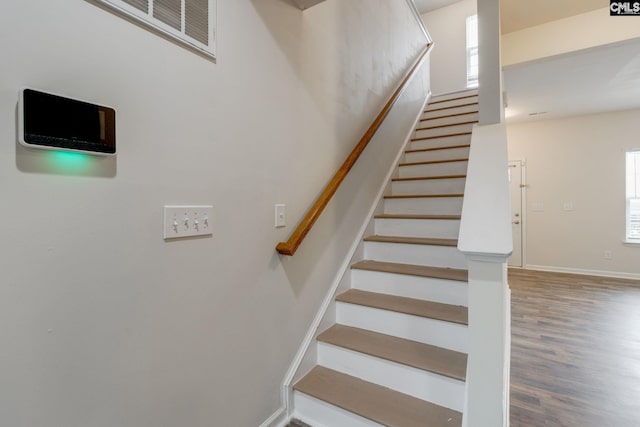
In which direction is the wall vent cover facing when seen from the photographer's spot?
facing the viewer and to the right of the viewer

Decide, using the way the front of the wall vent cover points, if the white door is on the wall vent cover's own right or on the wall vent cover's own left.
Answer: on the wall vent cover's own left

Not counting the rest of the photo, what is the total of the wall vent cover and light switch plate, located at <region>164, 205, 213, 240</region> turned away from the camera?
0
